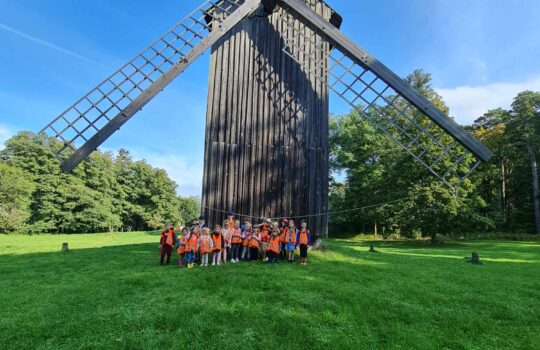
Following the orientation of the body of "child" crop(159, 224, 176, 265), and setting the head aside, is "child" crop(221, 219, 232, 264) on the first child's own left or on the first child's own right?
on the first child's own left

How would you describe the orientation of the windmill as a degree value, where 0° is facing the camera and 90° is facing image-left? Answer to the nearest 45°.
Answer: approximately 0°

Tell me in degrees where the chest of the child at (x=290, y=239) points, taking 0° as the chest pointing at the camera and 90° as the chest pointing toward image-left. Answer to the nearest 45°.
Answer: approximately 0°

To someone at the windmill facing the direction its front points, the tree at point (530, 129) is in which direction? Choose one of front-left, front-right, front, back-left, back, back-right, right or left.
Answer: back-left

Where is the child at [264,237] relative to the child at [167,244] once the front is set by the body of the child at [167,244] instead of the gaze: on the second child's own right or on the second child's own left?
on the second child's own left
